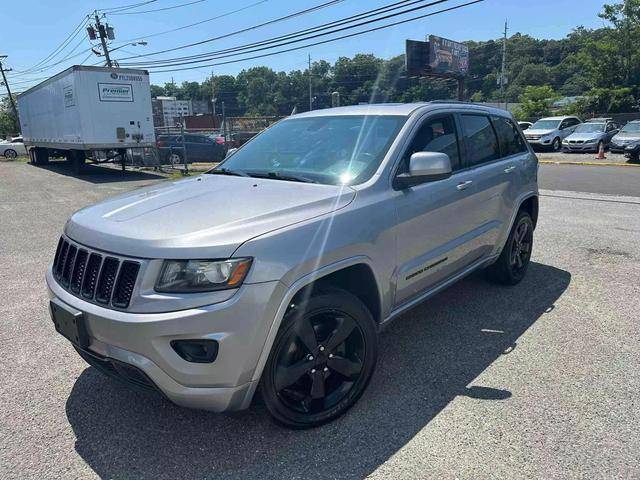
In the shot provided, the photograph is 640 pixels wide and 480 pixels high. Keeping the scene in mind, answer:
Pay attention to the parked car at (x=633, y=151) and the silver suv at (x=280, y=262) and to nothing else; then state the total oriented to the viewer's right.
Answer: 0

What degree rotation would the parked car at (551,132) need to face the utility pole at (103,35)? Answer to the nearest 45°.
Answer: approximately 45° to its right

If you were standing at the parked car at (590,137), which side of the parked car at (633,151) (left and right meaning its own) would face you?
right

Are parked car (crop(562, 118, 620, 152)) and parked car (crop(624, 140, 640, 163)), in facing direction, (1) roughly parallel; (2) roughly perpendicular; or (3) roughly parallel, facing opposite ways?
roughly parallel

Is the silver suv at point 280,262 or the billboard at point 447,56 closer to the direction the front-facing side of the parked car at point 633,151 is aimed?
the silver suv

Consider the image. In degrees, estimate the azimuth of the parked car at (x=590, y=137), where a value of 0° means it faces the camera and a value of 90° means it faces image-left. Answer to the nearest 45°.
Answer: approximately 45°

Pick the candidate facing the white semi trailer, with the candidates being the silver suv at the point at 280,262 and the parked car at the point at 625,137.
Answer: the parked car

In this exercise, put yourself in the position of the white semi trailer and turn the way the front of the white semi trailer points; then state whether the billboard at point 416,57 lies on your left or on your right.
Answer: on your left

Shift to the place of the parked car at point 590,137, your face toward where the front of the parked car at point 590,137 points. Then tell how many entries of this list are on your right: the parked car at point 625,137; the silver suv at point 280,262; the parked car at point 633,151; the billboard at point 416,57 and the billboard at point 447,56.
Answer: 2

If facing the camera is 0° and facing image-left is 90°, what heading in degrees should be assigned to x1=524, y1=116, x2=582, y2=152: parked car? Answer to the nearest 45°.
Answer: approximately 45°

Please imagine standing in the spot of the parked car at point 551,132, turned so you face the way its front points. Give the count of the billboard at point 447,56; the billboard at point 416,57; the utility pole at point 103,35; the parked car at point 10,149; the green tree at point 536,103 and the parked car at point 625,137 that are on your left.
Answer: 1

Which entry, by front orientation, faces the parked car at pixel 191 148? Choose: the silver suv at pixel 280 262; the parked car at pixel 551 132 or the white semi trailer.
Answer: the parked car at pixel 551 132

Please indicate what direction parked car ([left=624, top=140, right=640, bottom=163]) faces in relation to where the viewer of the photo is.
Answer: facing the viewer and to the left of the viewer
